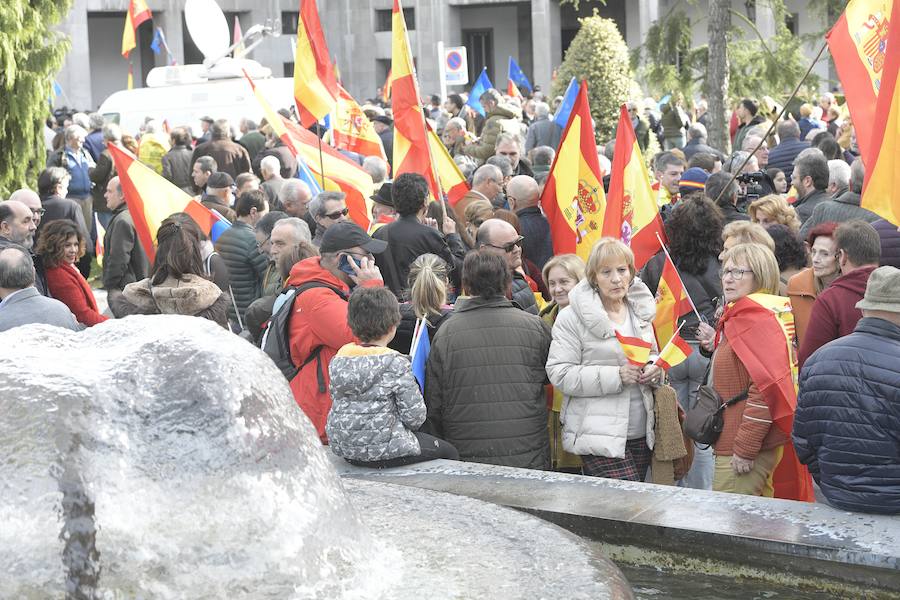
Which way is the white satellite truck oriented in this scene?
to the viewer's left

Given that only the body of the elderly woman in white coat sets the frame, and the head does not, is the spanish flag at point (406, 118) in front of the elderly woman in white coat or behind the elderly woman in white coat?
behind

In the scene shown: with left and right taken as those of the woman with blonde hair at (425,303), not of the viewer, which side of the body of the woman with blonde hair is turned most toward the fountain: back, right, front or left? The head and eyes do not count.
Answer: back

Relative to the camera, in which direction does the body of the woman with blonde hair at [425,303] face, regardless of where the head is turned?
away from the camera

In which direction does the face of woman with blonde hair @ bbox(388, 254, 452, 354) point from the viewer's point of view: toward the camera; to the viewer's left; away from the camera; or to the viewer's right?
away from the camera

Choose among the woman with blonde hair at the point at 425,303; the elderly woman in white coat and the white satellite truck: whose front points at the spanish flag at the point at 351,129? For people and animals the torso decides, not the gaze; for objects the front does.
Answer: the woman with blonde hair
